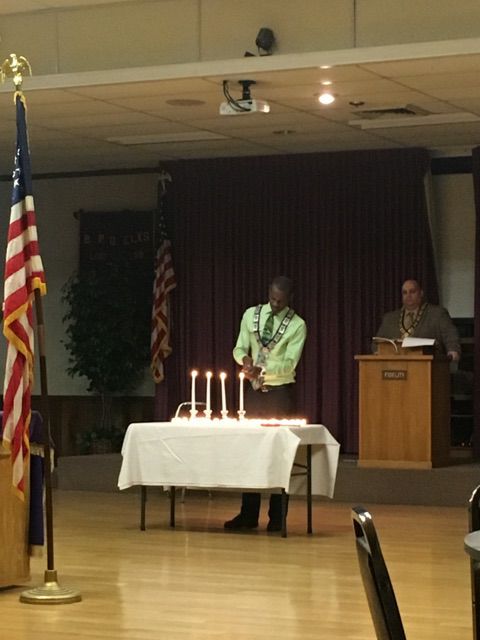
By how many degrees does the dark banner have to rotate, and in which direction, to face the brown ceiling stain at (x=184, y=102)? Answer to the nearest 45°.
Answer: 0° — it already faces it

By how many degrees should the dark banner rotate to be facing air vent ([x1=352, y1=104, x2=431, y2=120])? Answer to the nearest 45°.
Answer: approximately 45° to its left

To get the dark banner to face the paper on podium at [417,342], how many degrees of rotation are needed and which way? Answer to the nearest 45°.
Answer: approximately 45° to its left

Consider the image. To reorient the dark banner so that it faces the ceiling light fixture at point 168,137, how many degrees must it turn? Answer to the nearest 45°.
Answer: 0° — it already faces it

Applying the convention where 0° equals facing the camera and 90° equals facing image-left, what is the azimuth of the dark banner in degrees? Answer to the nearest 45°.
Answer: approximately 0°

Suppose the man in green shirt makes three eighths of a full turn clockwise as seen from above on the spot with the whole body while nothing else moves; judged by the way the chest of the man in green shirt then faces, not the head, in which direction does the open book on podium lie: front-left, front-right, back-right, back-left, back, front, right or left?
front-right

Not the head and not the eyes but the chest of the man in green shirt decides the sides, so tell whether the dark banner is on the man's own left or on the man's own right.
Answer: on the man's own right

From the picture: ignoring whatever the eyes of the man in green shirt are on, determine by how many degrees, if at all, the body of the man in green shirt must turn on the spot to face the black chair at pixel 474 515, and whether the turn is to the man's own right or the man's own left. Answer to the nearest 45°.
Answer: approximately 45° to the man's own left
